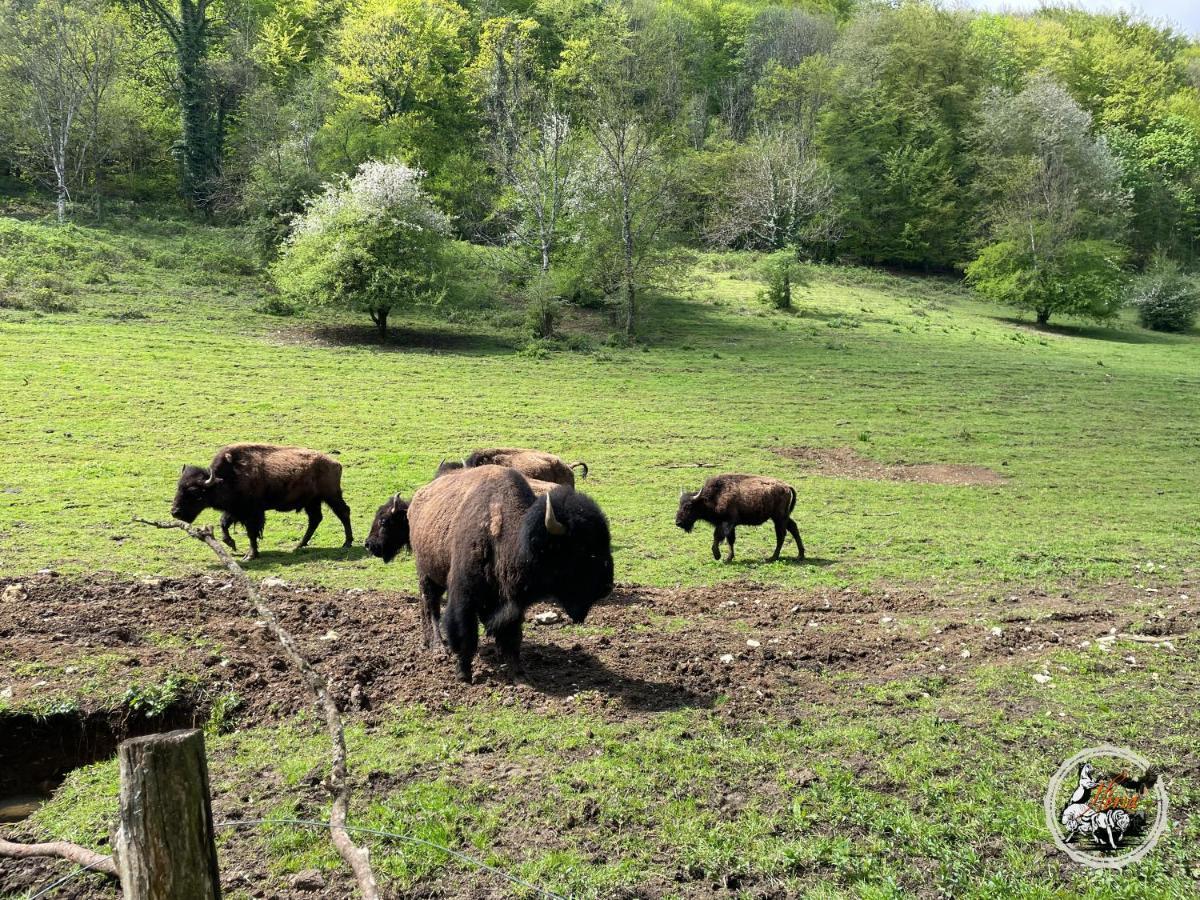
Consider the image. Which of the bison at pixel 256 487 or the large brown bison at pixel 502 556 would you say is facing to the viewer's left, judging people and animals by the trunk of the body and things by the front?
the bison

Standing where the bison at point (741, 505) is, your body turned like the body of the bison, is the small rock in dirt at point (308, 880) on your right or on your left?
on your left

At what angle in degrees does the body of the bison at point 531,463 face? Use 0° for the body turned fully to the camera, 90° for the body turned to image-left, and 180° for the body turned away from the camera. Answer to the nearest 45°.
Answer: approximately 90°

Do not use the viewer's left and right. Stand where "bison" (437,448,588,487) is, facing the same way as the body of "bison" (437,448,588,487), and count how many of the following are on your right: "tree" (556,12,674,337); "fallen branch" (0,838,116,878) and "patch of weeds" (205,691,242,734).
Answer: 1

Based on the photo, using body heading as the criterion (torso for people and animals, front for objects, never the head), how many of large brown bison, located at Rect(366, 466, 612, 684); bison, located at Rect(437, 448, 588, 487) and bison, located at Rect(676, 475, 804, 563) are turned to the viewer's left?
2

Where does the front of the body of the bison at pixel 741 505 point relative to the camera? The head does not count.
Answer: to the viewer's left

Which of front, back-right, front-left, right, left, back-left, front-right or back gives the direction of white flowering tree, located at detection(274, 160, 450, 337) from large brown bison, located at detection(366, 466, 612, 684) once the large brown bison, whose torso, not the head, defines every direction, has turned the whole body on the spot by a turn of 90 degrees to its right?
back-right

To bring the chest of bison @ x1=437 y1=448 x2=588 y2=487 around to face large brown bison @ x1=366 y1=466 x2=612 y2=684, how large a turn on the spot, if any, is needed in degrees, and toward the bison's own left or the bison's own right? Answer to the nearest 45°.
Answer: approximately 90° to the bison's own left

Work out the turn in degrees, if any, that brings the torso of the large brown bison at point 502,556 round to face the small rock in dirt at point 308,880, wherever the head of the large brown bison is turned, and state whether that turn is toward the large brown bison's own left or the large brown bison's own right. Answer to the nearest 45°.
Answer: approximately 45° to the large brown bison's own right

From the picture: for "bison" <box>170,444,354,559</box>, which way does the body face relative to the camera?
to the viewer's left

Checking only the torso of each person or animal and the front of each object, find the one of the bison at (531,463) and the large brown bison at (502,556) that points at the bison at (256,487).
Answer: the bison at (531,463)

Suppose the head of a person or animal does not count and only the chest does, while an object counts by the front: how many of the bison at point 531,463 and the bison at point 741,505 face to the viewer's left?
2

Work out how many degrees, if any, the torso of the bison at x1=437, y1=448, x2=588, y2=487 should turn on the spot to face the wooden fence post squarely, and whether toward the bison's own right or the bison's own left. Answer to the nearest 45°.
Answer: approximately 90° to the bison's own left

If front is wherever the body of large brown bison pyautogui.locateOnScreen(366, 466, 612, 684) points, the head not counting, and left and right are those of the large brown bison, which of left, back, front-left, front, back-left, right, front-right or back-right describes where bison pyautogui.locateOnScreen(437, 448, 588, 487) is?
back-left

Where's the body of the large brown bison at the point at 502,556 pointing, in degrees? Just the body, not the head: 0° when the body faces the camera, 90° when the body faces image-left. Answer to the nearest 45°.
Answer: approximately 315°

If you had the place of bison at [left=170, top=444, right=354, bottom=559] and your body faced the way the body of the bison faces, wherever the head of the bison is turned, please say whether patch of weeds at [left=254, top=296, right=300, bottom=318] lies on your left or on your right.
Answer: on your right
